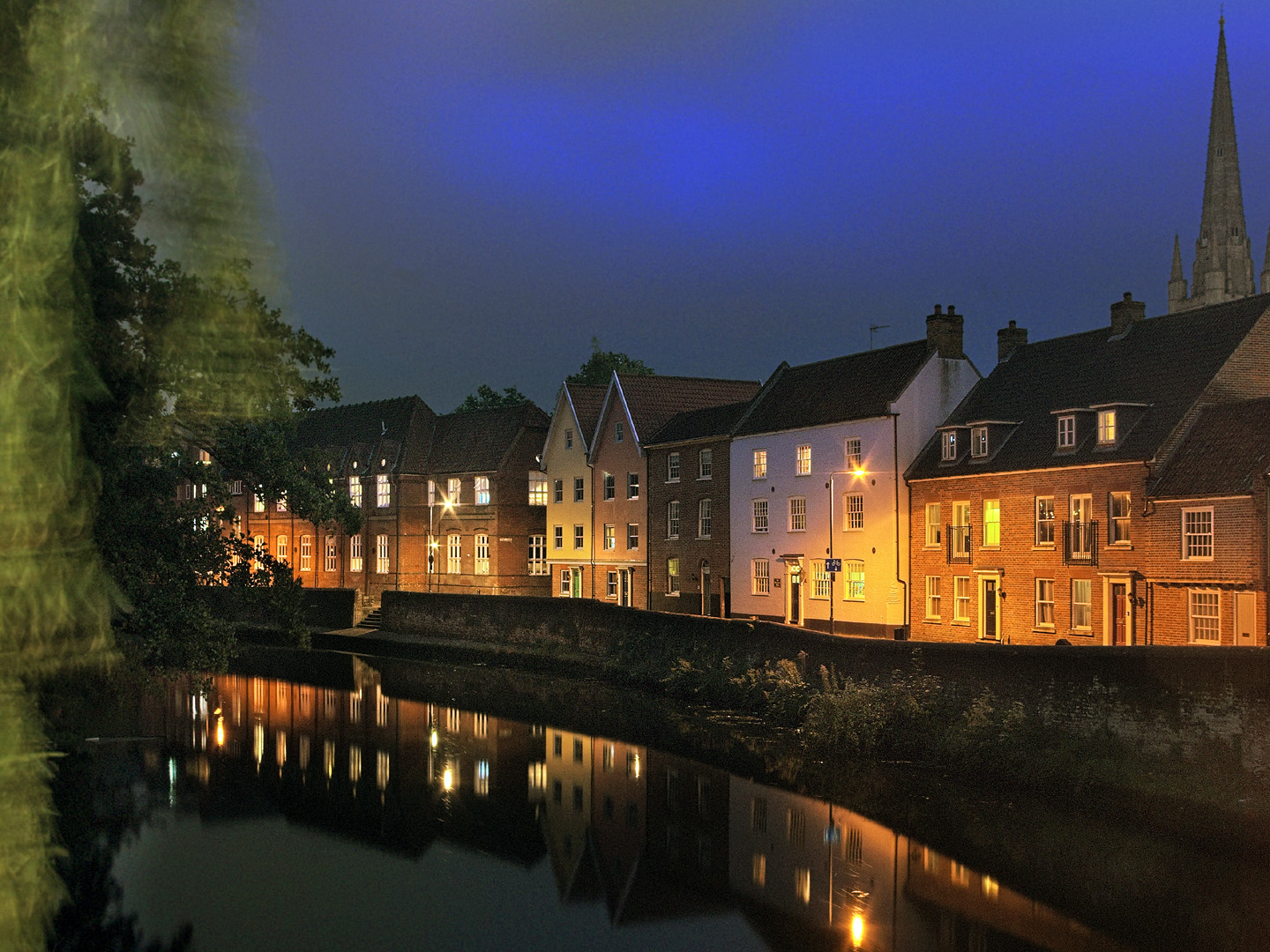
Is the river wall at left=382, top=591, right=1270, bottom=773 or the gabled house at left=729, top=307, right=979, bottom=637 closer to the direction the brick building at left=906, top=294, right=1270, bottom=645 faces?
the river wall

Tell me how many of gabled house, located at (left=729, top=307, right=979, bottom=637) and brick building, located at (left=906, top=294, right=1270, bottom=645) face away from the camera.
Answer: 0

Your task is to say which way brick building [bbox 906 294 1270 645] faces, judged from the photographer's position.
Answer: facing the viewer and to the left of the viewer

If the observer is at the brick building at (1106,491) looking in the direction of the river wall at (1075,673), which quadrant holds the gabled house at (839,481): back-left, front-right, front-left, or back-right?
back-right

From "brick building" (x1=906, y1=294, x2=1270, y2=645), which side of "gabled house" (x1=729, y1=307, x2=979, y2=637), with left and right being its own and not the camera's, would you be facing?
left

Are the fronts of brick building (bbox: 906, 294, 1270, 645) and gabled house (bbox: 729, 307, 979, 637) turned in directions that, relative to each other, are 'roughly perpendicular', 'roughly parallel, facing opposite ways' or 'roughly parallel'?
roughly parallel

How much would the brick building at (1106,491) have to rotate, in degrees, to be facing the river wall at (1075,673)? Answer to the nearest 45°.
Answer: approximately 45° to its left

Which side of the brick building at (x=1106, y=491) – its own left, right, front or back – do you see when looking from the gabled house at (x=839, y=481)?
right

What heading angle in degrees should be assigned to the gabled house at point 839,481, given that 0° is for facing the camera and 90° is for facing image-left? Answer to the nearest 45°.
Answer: approximately 45°

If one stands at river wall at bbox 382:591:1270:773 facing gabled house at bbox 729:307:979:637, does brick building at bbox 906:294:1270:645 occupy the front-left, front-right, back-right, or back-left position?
front-right
